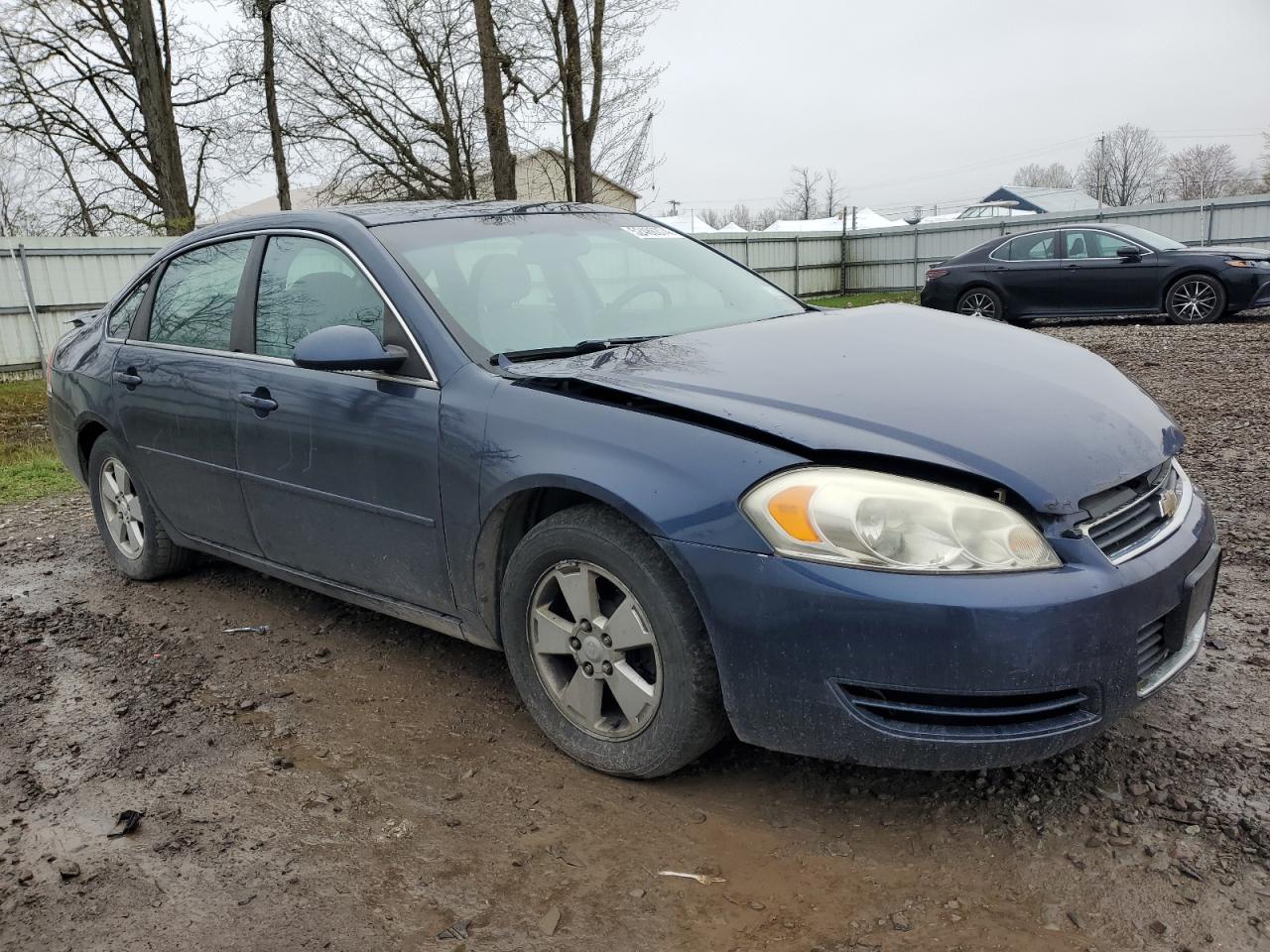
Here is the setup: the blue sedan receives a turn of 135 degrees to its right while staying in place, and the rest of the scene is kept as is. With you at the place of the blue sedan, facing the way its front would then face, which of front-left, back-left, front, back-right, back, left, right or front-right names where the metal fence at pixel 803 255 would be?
right

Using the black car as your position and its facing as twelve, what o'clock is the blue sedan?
The blue sedan is roughly at 3 o'clock from the black car.

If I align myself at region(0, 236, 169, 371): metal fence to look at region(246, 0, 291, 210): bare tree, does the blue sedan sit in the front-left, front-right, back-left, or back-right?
back-right

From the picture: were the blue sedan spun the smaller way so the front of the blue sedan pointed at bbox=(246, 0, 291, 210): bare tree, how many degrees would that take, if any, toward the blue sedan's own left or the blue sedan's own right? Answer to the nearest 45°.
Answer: approximately 135° to the blue sedan's own left

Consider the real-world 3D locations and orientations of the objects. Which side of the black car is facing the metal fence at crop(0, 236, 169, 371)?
back

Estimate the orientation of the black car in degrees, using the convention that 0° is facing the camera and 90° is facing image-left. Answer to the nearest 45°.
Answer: approximately 270°

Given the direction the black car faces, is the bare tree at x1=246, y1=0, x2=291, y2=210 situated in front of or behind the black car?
behind

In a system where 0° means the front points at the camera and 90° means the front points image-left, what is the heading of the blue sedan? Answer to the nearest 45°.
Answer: approximately 315°

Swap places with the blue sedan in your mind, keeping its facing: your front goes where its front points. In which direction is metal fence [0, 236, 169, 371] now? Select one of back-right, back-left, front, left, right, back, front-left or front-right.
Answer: back
